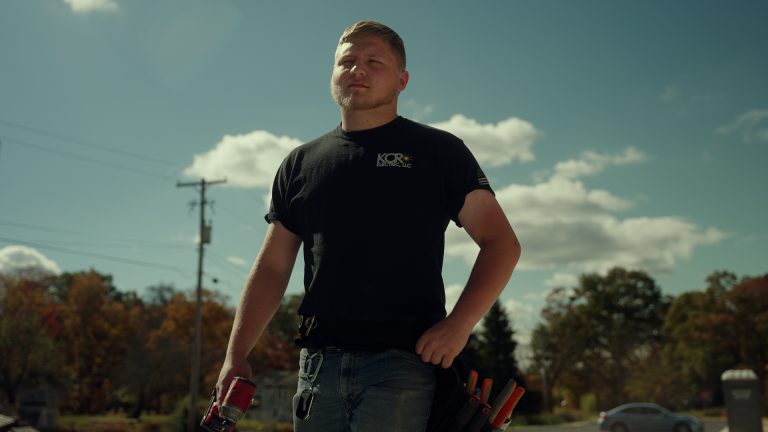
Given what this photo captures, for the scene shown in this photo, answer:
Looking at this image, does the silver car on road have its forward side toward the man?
no

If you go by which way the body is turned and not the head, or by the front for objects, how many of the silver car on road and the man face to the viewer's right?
1

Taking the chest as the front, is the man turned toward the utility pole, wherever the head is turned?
no

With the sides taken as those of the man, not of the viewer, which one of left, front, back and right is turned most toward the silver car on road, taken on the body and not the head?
back

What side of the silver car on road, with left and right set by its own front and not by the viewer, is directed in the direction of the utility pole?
back

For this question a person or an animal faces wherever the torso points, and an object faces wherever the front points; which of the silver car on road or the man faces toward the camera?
the man

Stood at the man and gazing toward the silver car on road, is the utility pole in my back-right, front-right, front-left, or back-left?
front-left

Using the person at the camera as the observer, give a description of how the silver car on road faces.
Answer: facing to the right of the viewer

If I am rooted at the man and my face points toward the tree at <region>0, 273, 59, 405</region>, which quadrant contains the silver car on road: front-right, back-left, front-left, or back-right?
front-right

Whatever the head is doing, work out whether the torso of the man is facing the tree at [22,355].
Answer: no

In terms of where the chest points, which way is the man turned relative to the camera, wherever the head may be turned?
toward the camera

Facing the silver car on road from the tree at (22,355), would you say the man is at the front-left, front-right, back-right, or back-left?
front-right

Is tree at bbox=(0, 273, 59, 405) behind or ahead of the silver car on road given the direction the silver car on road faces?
behind

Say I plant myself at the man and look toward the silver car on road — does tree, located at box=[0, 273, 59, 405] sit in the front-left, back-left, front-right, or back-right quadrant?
front-left
